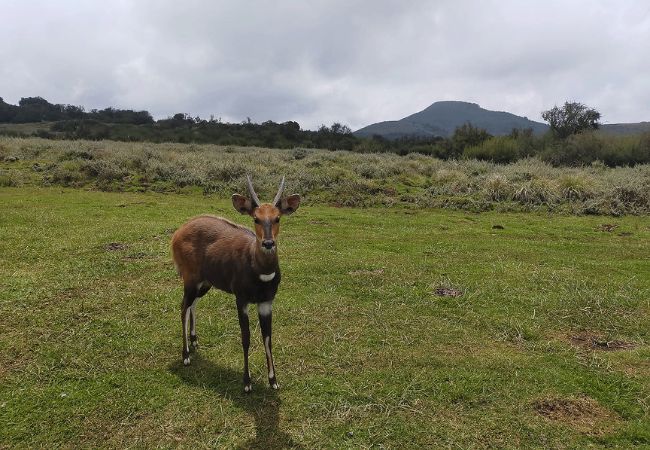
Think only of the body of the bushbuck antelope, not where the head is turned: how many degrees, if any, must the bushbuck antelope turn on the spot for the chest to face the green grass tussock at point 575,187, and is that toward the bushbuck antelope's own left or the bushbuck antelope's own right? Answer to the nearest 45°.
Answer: approximately 90° to the bushbuck antelope's own left

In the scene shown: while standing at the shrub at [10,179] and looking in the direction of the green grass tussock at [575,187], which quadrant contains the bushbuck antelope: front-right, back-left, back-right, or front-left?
front-right

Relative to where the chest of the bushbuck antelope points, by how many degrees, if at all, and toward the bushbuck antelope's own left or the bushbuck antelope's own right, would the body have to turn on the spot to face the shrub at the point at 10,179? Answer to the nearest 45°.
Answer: approximately 180°

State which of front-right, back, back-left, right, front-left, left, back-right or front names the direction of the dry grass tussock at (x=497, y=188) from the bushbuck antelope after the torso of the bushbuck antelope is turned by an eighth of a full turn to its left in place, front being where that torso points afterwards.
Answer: front-left

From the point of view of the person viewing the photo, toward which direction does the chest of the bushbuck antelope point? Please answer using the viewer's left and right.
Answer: facing the viewer and to the right of the viewer
